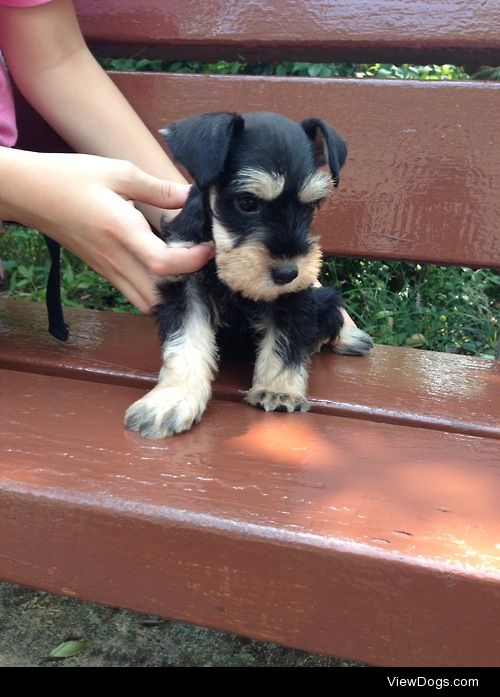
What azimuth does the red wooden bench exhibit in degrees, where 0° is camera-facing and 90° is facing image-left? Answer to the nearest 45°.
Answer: approximately 0°
